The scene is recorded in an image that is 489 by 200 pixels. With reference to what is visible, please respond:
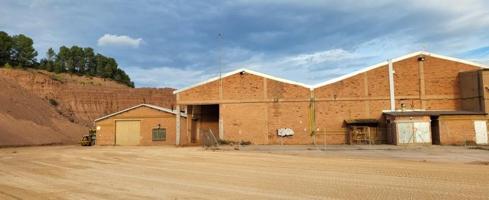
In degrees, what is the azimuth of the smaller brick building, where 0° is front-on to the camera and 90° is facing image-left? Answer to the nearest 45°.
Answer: approximately 0°

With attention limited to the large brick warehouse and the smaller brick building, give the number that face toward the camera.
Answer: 2

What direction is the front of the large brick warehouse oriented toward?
toward the camera

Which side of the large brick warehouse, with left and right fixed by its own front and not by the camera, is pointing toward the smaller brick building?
right

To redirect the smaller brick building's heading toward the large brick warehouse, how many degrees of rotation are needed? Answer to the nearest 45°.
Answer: approximately 45° to its left
